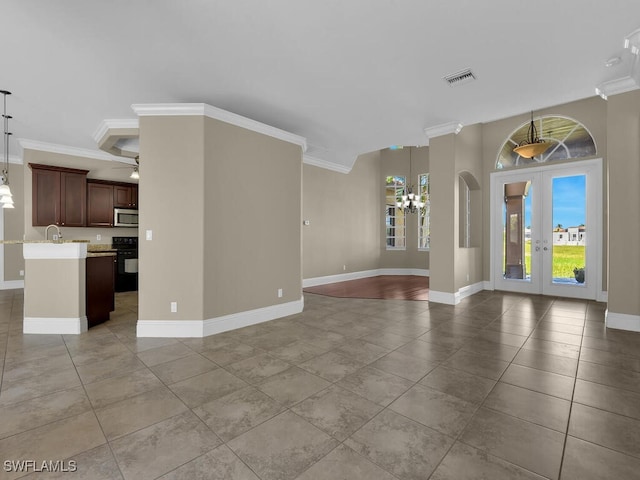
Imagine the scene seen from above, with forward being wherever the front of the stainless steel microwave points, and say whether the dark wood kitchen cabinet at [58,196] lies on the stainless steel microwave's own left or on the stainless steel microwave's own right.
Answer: on the stainless steel microwave's own right

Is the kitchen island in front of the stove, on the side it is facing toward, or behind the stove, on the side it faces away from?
in front

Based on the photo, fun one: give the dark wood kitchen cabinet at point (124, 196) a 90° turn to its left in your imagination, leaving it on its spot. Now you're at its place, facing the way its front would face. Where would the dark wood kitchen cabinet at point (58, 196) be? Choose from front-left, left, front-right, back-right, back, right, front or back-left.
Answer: back

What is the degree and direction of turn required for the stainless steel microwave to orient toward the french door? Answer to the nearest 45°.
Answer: approximately 45° to its left

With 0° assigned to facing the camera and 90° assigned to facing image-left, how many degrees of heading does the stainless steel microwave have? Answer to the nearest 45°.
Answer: approximately 0°

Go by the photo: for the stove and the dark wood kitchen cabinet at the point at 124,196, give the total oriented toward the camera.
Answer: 2

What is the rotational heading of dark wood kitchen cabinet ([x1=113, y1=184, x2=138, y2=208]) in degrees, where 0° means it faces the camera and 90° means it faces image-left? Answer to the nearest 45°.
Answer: approximately 0°

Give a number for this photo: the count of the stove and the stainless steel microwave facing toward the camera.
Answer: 2
